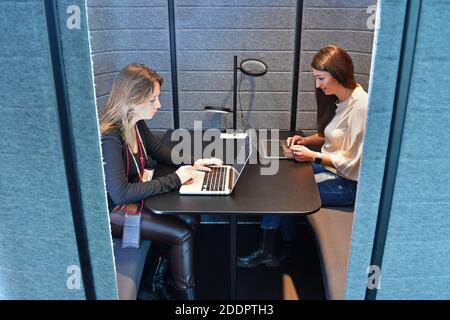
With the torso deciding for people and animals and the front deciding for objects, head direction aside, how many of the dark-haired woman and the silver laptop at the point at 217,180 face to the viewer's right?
0

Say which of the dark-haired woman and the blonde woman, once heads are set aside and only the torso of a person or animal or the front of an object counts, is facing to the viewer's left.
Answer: the dark-haired woman

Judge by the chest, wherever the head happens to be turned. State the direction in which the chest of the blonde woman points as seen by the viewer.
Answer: to the viewer's right

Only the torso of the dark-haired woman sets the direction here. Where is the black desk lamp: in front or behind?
in front

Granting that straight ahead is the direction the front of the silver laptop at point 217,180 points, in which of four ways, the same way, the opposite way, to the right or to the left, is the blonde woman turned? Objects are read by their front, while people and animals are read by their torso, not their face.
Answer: the opposite way

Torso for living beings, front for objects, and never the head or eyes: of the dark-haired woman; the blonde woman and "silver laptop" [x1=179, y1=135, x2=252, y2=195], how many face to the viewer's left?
2

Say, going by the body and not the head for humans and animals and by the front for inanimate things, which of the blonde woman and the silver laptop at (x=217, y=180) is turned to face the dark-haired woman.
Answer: the blonde woman

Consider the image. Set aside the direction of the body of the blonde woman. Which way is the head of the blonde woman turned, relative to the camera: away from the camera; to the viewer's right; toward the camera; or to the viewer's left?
to the viewer's right

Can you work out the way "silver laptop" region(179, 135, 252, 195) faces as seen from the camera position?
facing to the left of the viewer

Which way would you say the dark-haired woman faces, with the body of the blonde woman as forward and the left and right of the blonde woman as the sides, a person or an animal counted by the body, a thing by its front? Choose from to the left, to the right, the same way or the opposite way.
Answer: the opposite way

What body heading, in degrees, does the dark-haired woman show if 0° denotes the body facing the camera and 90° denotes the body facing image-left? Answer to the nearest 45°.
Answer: approximately 90°

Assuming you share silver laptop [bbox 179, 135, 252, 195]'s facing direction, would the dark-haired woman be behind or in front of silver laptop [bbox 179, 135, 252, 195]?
behind
